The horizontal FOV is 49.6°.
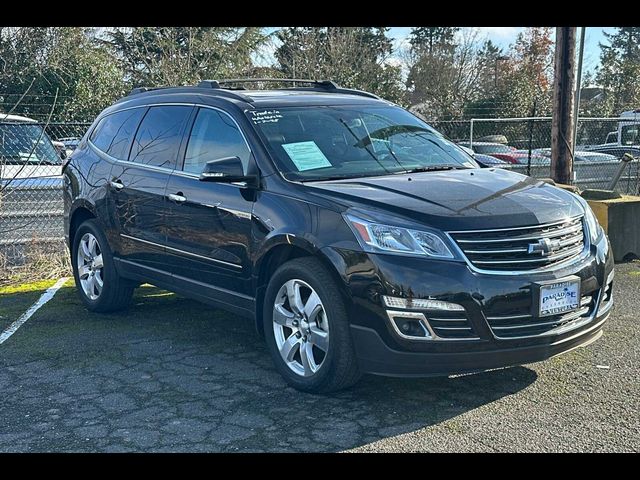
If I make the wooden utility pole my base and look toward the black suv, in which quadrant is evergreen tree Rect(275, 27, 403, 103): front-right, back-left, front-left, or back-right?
back-right

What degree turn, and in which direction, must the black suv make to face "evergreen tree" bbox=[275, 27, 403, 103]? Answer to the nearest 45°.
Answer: approximately 135° to its left

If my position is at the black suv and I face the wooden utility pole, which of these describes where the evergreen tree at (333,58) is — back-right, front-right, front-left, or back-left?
front-left

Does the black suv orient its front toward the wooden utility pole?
no

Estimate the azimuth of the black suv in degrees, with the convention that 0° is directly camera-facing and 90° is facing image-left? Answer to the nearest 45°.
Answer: approximately 315°
